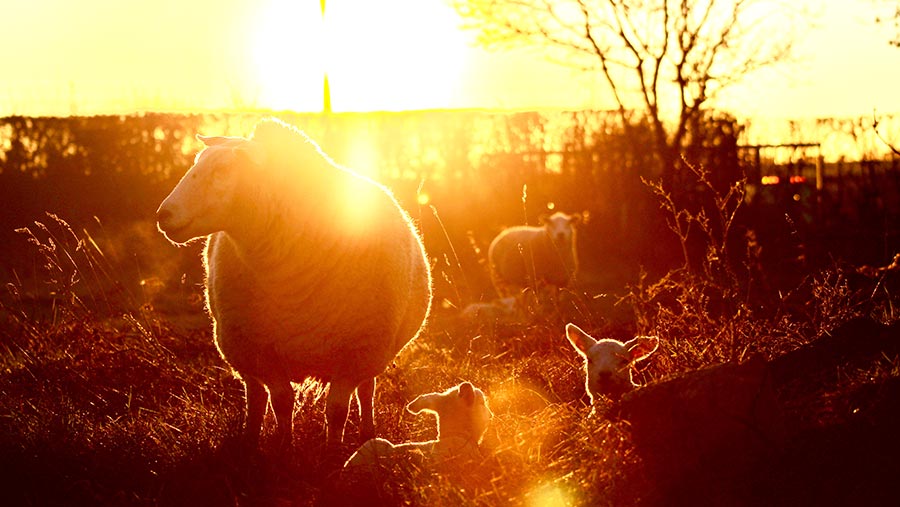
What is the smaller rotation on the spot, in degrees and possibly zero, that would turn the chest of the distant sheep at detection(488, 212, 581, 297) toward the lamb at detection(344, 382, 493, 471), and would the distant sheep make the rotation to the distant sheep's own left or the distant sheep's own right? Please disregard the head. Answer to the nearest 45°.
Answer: approximately 45° to the distant sheep's own right

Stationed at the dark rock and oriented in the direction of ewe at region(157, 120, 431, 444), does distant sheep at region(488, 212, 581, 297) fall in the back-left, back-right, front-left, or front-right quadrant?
front-right

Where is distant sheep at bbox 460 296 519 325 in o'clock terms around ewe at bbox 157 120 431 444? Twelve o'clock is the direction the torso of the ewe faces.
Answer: The distant sheep is roughly at 5 o'clock from the ewe.

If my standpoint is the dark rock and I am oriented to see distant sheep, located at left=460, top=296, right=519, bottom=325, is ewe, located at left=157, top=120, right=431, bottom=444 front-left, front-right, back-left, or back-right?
front-left

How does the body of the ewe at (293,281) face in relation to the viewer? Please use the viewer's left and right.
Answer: facing the viewer and to the left of the viewer

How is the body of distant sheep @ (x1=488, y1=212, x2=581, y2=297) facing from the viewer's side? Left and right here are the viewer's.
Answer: facing the viewer and to the right of the viewer
